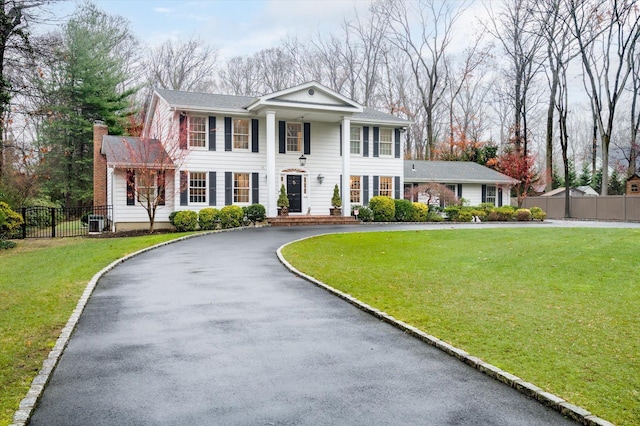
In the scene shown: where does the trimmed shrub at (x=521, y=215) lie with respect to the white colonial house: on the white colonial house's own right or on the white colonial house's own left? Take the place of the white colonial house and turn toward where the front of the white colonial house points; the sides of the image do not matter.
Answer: on the white colonial house's own left

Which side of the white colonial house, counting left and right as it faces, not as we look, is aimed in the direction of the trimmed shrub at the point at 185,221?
right

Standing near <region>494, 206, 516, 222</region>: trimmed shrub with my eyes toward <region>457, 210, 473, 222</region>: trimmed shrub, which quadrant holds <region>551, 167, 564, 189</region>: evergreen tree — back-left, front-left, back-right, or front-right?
back-right

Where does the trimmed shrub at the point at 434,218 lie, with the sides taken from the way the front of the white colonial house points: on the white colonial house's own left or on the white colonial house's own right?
on the white colonial house's own left

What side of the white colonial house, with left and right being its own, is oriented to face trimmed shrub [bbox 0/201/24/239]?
right

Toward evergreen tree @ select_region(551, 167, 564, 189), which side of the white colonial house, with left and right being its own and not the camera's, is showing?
left

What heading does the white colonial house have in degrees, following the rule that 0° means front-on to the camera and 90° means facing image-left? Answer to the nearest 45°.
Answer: approximately 315°

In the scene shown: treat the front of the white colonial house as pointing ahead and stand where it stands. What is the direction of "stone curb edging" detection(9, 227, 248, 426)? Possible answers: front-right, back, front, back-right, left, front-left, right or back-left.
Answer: front-right

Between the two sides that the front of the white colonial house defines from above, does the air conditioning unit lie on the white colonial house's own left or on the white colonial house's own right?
on the white colonial house's own right

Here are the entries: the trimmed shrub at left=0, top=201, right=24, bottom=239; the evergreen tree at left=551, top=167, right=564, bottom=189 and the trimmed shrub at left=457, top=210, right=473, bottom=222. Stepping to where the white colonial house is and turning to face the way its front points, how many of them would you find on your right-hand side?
1
